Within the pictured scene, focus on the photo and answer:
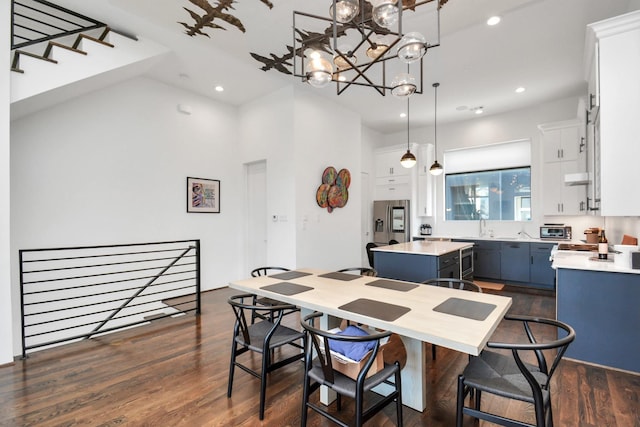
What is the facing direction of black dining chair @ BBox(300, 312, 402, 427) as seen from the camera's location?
facing away from the viewer and to the right of the viewer

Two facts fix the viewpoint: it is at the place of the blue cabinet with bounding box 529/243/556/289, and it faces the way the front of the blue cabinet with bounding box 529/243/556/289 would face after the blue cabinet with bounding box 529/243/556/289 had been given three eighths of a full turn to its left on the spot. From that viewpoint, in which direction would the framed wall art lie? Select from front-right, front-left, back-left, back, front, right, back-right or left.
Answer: back

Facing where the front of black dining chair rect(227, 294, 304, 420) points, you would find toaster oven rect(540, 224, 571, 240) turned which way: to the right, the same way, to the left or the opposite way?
the opposite way

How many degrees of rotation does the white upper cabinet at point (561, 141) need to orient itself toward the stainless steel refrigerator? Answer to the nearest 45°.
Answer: approximately 90° to its right

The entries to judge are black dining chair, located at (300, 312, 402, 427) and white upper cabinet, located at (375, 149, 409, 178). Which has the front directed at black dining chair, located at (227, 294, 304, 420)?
the white upper cabinet

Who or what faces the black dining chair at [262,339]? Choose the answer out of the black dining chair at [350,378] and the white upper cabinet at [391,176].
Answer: the white upper cabinet

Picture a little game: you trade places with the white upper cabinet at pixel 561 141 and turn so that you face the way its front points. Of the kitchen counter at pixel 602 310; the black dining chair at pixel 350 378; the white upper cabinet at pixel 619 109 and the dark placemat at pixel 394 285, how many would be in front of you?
4

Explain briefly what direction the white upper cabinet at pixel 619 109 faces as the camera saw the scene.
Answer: facing to the left of the viewer

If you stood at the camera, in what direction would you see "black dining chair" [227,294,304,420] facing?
facing away from the viewer and to the right of the viewer

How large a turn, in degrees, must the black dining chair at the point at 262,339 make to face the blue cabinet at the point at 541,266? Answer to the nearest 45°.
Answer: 0° — it already faces it

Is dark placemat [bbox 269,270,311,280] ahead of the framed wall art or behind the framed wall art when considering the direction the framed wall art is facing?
ahead

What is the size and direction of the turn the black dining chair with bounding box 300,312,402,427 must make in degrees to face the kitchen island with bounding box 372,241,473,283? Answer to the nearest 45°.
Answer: approximately 45° to its left

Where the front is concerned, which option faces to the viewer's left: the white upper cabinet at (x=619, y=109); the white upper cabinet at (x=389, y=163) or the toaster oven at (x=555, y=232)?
the white upper cabinet at (x=619, y=109)

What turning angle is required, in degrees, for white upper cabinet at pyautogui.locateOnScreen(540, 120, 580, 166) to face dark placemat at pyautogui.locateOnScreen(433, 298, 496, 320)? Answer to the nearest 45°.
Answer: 0° — it already faces it
